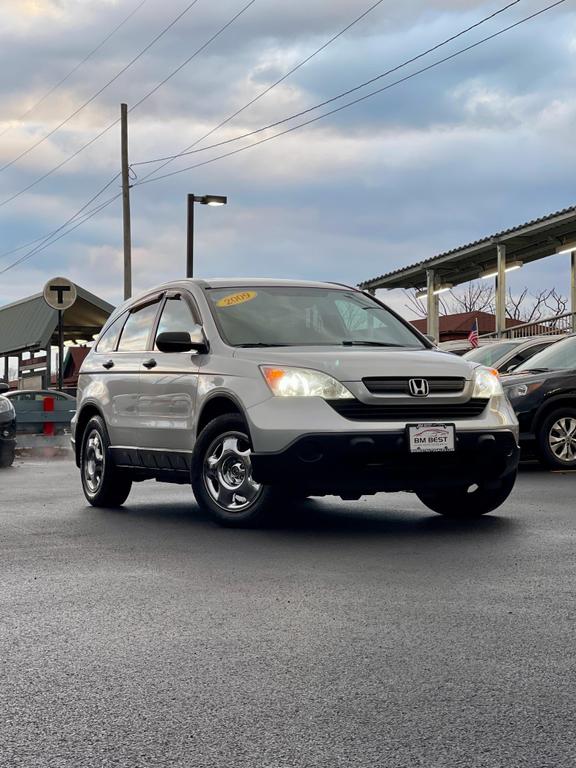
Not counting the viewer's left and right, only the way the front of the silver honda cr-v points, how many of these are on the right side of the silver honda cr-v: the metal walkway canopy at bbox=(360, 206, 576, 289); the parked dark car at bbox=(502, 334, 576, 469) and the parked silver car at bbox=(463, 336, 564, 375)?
0

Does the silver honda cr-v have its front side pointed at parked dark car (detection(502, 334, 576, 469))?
no

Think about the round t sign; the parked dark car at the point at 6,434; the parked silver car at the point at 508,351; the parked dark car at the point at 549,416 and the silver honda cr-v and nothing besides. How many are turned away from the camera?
0

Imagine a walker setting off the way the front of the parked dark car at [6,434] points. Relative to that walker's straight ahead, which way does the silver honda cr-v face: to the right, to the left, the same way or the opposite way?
the same way

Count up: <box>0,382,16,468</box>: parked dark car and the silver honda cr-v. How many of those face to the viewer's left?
0

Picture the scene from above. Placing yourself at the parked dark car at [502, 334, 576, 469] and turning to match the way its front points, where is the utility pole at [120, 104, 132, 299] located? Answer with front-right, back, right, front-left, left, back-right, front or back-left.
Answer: right

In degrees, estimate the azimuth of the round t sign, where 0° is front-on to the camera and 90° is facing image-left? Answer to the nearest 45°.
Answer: approximately 0°

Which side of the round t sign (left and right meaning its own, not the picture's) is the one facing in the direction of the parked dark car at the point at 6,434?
front

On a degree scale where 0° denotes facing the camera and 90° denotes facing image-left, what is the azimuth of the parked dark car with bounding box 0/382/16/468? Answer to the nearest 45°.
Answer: approximately 315°

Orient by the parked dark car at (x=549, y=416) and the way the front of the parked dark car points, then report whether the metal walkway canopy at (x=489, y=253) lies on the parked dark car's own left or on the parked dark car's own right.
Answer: on the parked dark car's own right

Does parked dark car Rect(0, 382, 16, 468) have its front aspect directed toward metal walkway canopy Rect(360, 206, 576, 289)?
no

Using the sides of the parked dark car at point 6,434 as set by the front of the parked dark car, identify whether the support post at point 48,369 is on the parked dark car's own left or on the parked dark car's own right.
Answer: on the parked dark car's own left

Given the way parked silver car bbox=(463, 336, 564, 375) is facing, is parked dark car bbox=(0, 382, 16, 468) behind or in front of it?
in front

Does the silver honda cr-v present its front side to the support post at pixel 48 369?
no

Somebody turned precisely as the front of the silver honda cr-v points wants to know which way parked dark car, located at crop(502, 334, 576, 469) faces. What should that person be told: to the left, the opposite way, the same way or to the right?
to the right

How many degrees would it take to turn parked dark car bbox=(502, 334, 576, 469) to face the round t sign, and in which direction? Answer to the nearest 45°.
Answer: approximately 90° to its right

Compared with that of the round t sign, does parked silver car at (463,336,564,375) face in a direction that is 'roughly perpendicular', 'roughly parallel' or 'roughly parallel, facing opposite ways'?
roughly perpendicular
